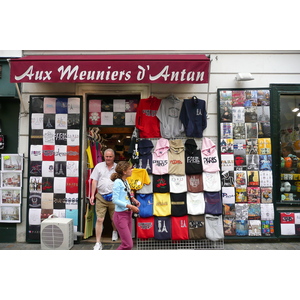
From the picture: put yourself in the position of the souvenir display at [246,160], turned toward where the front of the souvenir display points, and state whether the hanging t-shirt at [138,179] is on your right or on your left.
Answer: on your right

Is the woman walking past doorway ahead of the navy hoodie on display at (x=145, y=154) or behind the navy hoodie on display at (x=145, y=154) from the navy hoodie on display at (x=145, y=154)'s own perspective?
ahead

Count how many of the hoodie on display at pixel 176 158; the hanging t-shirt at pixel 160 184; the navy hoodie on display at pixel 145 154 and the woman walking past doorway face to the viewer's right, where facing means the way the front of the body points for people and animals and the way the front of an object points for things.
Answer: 1

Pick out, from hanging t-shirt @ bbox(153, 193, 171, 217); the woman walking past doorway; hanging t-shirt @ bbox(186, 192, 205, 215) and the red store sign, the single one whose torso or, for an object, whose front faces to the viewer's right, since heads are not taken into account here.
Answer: the woman walking past doorway

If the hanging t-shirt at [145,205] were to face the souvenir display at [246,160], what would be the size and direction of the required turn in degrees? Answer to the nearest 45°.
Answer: approximately 90° to its left

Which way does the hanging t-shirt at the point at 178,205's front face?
toward the camera

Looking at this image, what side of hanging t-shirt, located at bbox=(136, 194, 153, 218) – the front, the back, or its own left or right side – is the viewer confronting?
front

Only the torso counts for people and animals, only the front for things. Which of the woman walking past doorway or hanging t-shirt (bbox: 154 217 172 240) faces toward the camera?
the hanging t-shirt

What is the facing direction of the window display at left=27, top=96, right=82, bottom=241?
toward the camera

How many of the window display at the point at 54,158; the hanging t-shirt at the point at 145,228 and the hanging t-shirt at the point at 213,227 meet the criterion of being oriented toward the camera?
3

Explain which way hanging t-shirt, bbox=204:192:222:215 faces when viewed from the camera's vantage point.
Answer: facing the viewer
